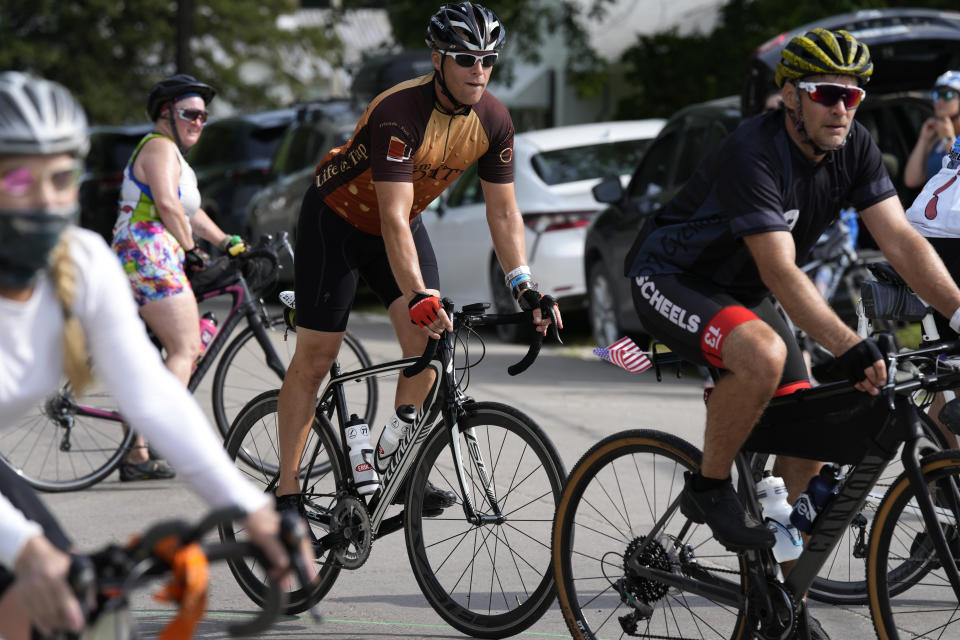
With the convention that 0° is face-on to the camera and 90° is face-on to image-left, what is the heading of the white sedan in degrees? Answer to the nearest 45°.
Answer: approximately 135°

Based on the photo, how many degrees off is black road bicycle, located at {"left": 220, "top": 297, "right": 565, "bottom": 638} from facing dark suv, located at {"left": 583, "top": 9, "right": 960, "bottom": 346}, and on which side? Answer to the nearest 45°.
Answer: approximately 90° to its left

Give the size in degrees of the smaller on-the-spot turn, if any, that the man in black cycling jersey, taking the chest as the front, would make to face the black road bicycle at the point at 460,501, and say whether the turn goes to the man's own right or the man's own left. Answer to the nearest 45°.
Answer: approximately 135° to the man's own right

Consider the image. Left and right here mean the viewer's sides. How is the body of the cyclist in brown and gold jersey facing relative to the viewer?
facing the viewer and to the right of the viewer

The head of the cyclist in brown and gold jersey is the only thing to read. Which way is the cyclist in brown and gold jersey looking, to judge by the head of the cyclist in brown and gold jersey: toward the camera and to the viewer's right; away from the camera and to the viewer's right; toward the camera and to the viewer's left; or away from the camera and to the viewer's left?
toward the camera and to the viewer's right

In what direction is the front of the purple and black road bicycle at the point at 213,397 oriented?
to the viewer's right

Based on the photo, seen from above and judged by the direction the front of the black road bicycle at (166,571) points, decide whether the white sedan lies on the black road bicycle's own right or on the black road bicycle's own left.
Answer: on the black road bicycle's own left

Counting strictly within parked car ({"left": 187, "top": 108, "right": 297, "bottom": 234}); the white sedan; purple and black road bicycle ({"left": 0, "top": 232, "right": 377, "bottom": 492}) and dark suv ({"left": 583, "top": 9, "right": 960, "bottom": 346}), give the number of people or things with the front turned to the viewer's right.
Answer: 1

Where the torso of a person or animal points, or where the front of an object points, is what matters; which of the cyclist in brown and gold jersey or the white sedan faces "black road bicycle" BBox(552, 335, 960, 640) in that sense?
the cyclist in brown and gold jersey
